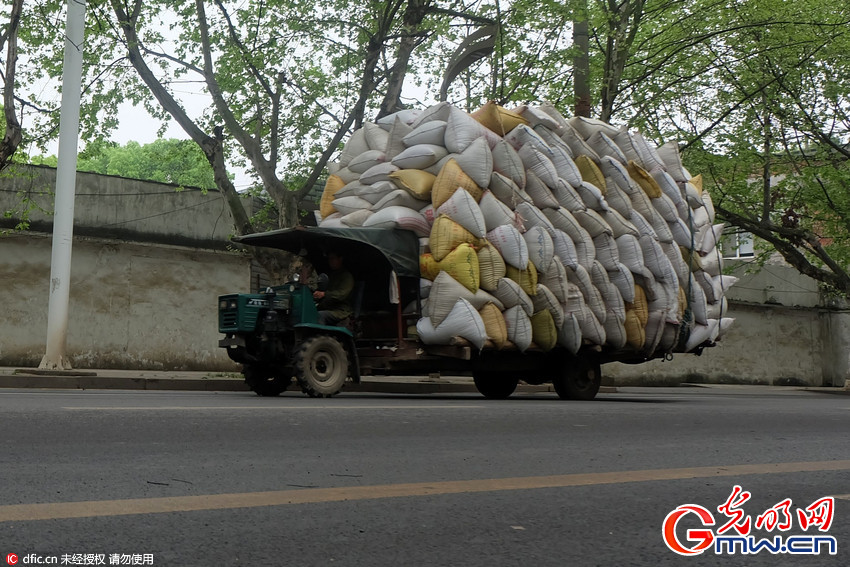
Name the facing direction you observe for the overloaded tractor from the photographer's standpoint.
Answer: facing the viewer and to the left of the viewer

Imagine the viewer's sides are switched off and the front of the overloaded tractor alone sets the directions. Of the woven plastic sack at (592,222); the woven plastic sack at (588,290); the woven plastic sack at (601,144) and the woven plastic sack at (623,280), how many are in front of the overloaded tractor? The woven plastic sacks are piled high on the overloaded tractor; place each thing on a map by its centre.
0

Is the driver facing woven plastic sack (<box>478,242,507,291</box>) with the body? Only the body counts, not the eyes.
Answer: no

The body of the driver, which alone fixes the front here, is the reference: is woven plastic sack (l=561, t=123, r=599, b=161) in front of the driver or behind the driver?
behind

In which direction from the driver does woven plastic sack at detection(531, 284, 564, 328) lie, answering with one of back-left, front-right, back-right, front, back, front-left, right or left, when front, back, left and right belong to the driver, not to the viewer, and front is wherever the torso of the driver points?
back-left

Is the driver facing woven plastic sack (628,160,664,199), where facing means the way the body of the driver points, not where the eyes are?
no

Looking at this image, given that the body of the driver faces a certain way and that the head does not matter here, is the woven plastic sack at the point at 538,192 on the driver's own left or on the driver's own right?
on the driver's own left

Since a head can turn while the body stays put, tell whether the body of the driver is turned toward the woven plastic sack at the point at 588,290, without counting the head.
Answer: no

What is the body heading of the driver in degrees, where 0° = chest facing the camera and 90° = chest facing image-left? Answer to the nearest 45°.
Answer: approximately 45°

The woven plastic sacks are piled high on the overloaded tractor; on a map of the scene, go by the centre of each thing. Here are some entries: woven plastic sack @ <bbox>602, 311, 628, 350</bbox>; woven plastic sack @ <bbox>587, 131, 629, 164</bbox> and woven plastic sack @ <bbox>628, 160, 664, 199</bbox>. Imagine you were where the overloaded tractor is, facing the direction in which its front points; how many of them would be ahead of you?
0

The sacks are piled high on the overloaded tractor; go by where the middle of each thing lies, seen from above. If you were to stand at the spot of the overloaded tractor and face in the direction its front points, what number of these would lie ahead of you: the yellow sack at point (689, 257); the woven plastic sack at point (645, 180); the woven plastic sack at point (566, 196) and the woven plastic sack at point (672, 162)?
0
